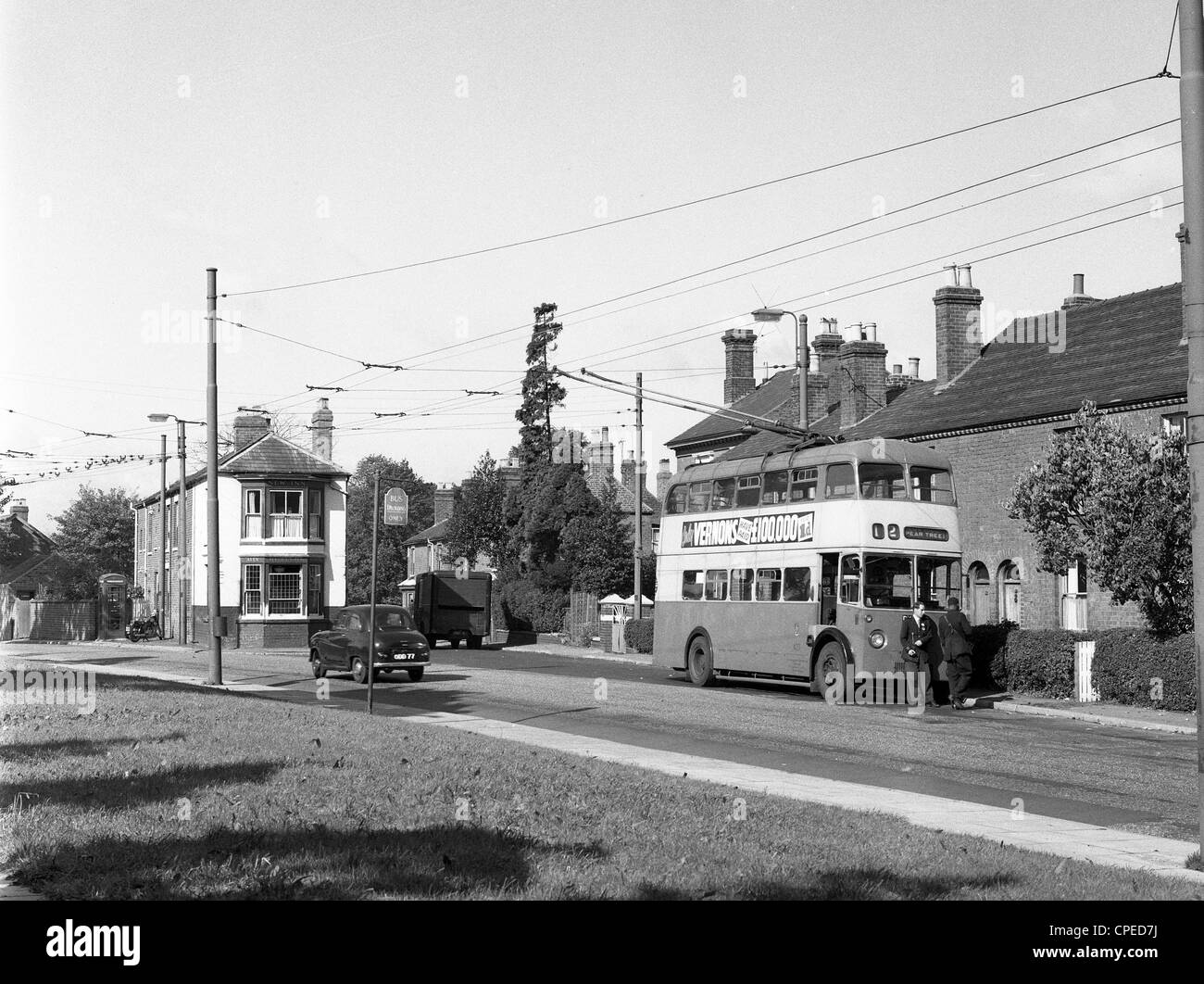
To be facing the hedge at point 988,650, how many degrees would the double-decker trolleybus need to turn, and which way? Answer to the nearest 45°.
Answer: approximately 90° to its left

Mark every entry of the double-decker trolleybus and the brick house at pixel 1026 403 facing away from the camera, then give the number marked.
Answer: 0

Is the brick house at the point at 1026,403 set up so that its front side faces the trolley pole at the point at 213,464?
yes

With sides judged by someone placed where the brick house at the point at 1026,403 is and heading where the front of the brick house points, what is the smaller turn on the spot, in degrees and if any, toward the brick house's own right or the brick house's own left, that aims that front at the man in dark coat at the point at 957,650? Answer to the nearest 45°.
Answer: approximately 45° to the brick house's own left

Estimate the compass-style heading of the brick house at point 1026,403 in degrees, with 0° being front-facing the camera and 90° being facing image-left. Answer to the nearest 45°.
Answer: approximately 45°

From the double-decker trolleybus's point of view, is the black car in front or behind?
behind

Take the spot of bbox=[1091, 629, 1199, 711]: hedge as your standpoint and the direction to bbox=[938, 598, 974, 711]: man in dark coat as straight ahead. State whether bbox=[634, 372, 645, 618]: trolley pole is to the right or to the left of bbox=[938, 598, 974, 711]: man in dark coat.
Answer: right
